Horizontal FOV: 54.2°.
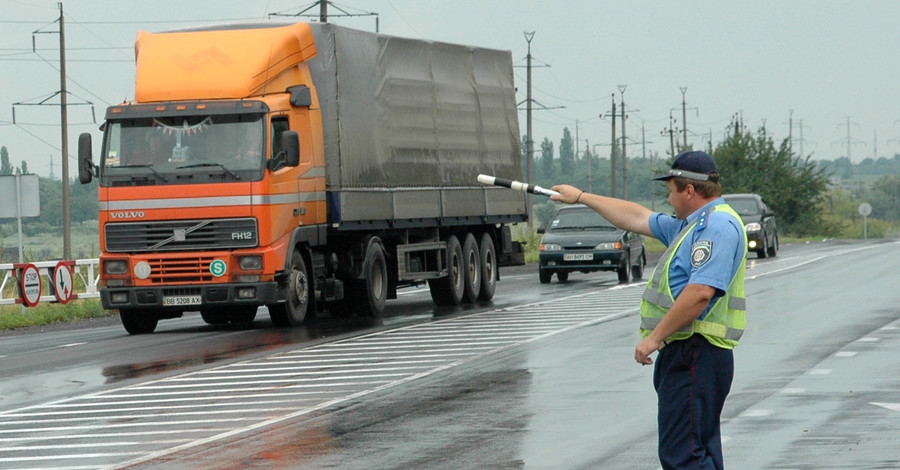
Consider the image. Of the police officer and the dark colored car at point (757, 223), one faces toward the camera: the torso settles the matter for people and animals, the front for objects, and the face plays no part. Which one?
the dark colored car

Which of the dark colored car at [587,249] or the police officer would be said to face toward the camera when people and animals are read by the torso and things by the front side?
the dark colored car

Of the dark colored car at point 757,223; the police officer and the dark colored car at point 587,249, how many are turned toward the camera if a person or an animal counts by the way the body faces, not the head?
2

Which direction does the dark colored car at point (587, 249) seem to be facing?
toward the camera

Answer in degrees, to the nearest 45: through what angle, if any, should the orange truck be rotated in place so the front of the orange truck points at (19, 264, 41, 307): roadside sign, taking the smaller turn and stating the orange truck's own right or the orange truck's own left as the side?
approximately 90° to the orange truck's own right

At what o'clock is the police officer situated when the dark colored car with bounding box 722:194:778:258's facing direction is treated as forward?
The police officer is roughly at 12 o'clock from the dark colored car.

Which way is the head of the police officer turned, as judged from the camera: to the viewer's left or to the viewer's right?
to the viewer's left

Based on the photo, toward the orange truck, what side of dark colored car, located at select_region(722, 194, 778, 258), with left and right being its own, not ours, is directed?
front

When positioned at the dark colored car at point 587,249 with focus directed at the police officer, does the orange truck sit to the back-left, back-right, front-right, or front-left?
front-right

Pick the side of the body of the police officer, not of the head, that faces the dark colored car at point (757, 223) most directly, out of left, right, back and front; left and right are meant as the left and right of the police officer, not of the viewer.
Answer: right

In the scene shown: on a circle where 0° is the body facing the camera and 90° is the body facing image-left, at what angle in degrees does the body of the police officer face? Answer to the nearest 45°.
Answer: approximately 90°

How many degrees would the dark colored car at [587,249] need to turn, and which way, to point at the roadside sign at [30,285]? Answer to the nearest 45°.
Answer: approximately 45° to its right

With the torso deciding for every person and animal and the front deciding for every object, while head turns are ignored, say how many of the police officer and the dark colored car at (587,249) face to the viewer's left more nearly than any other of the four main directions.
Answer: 1

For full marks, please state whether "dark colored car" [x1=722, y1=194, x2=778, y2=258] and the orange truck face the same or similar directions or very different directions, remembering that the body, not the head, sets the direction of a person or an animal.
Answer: same or similar directions

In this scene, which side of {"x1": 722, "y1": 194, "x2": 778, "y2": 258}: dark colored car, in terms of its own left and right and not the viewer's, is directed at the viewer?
front
